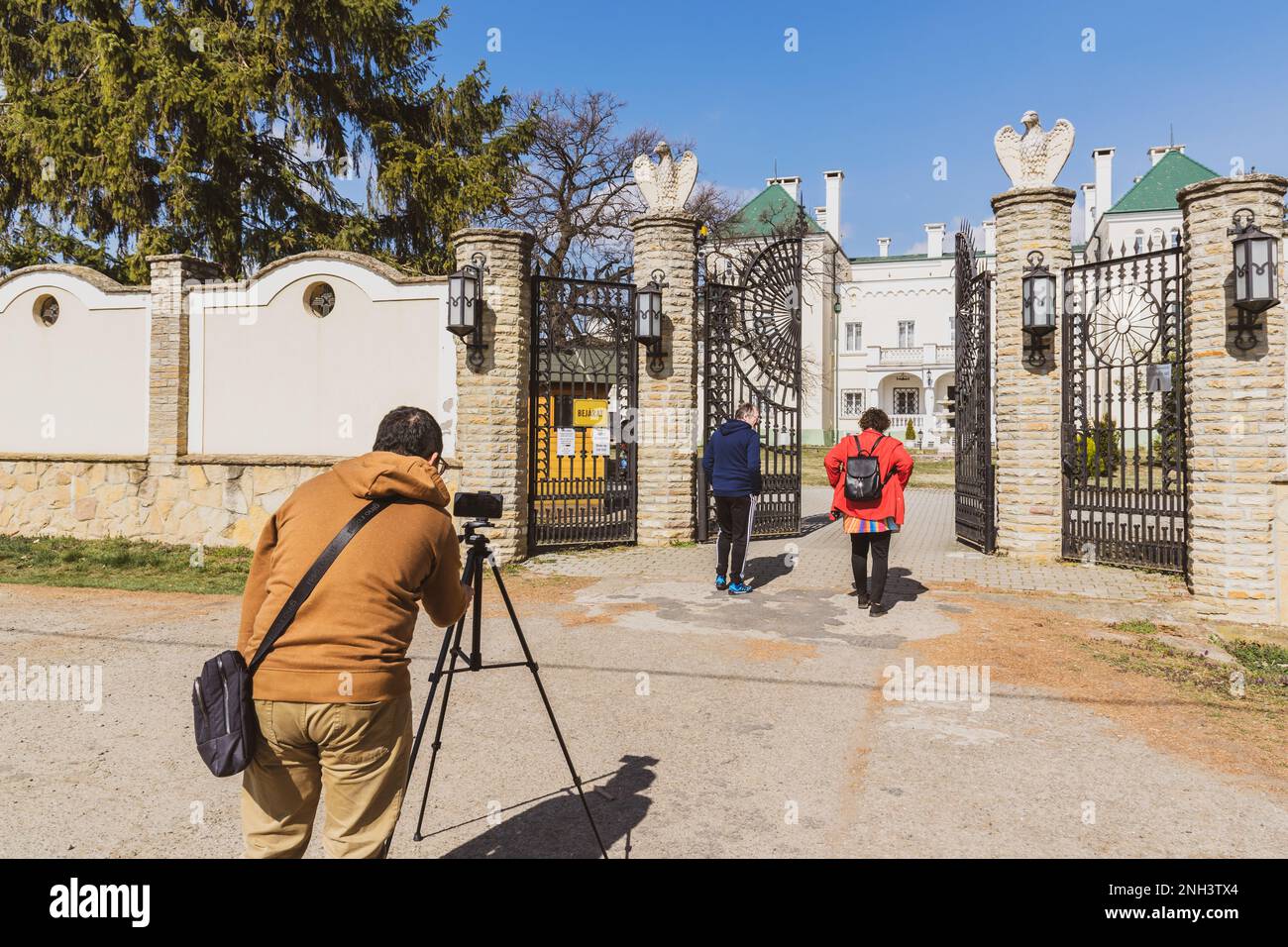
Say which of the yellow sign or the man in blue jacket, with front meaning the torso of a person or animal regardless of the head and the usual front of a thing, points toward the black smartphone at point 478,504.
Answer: the yellow sign

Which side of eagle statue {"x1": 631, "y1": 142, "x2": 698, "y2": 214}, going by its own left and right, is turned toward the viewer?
front

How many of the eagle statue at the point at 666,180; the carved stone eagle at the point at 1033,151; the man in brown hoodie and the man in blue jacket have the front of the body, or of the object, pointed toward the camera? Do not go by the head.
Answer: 2

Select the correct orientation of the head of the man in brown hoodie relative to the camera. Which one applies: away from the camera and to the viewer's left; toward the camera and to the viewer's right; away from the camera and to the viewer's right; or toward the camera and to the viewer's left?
away from the camera and to the viewer's right

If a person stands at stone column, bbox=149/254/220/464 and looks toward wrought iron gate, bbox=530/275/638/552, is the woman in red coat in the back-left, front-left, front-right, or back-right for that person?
front-right

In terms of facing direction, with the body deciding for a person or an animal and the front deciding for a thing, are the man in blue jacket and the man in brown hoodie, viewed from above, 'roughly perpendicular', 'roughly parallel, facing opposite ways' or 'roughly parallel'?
roughly parallel

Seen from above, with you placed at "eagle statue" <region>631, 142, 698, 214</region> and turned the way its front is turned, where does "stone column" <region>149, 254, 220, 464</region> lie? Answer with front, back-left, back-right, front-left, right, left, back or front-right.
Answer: right

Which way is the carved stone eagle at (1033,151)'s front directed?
toward the camera

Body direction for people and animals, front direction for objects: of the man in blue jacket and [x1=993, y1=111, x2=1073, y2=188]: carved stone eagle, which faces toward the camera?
the carved stone eagle

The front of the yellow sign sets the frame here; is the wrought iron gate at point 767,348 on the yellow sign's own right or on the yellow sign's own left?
on the yellow sign's own left

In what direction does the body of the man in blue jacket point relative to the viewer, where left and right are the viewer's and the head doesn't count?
facing away from the viewer and to the right of the viewer

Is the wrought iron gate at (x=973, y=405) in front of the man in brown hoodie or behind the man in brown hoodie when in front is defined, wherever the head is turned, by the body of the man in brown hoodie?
in front

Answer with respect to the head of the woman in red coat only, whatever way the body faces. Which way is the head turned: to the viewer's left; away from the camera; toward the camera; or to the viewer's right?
away from the camera

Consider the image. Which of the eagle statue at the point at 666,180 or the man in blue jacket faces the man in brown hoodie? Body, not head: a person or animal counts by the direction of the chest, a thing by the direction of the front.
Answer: the eagle statue

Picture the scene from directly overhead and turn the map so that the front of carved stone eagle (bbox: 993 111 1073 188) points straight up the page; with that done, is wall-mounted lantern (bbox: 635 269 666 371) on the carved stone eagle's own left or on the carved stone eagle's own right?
on the carved stone eagle's own right
